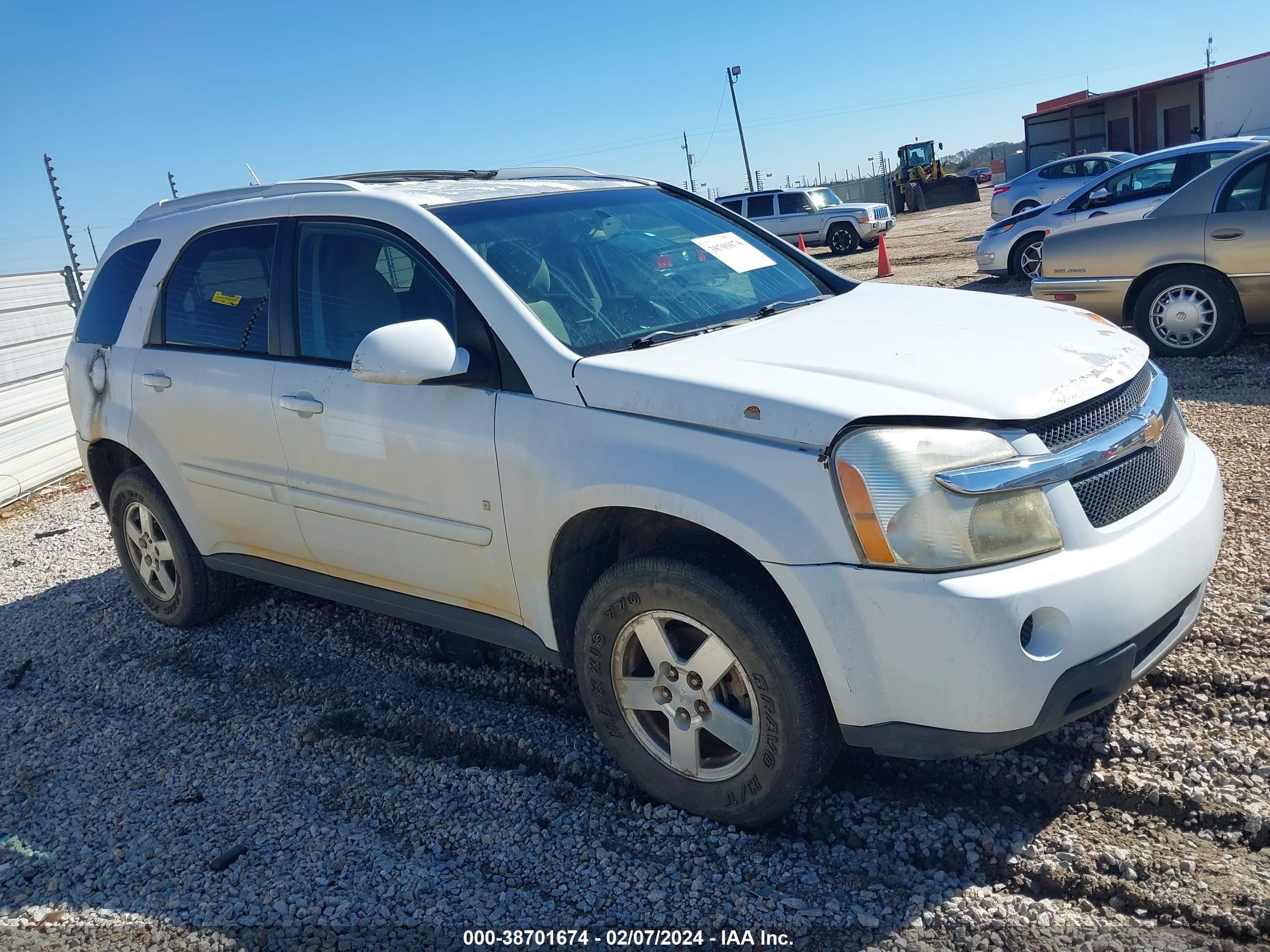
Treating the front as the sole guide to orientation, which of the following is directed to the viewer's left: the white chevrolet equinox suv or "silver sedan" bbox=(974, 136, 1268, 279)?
the silver sedan

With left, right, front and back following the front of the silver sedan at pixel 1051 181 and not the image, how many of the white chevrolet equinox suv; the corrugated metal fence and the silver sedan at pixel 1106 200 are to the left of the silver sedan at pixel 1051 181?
0

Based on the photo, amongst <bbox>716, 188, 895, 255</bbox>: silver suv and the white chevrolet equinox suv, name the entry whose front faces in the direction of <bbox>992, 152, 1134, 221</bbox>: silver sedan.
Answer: the silver suv

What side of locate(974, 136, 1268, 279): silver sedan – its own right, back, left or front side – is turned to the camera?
left

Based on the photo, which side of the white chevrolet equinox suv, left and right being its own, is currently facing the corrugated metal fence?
back

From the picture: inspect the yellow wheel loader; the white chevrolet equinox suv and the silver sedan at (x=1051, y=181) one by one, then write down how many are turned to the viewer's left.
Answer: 0

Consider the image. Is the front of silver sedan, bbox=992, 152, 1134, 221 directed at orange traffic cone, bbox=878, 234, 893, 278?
no

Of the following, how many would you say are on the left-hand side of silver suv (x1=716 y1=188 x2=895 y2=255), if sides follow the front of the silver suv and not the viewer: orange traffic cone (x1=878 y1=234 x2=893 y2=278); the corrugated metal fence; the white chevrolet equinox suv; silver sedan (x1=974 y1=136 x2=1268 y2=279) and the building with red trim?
1

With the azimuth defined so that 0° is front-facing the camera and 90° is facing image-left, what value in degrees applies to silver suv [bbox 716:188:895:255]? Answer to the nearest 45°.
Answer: approximately 315°

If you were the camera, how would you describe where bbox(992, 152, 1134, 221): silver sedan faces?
facing to the right of the viewer

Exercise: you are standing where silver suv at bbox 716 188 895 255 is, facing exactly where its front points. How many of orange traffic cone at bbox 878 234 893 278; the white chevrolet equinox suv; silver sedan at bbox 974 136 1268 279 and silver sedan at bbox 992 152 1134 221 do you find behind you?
0

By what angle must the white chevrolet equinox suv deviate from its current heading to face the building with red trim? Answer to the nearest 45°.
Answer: approximately 90° to its left

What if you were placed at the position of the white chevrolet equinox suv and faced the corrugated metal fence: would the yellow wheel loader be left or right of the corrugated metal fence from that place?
right

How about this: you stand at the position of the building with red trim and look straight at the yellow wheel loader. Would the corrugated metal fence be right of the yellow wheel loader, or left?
left

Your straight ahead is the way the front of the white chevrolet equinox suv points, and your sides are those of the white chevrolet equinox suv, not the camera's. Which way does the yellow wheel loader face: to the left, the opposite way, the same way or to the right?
the same way

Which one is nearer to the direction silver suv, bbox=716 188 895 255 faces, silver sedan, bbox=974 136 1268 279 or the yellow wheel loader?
the silver sedan

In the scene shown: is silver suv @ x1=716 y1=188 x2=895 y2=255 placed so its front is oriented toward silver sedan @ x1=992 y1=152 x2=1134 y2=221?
yes

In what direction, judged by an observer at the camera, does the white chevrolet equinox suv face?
facing the viewer and to the right of the viewer
